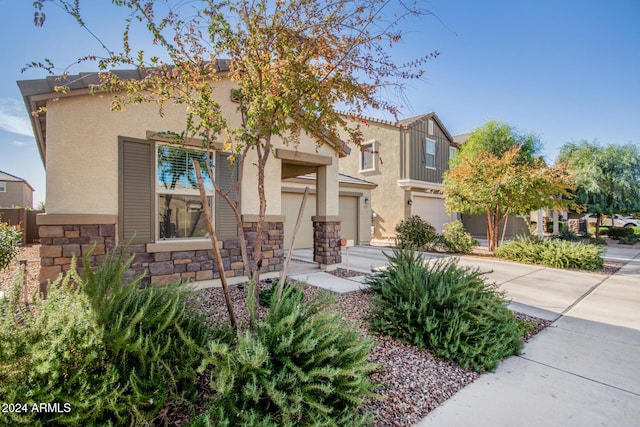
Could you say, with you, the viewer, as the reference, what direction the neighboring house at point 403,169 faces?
facing the viewer and to the right of the viewer

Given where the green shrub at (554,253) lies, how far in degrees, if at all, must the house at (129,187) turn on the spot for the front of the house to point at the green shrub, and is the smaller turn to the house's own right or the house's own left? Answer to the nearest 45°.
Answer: approximately 45° to the house's own left

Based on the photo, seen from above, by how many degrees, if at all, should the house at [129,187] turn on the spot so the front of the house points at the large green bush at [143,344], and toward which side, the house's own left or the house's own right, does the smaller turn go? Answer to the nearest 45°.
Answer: approximately 45° to the house's own right

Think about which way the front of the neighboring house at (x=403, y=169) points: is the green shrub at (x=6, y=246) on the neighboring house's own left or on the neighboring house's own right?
on the neighboring house's own right

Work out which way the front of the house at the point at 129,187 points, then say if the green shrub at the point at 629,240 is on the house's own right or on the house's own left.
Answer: on the house's own left

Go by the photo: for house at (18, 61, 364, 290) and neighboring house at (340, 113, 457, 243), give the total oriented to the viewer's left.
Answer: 0

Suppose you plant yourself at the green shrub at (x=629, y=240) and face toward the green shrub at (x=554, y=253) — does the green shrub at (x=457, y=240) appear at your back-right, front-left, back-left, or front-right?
front-right

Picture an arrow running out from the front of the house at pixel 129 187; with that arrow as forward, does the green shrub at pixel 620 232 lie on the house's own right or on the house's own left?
on the house's own left

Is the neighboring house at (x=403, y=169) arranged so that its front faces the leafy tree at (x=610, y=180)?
no

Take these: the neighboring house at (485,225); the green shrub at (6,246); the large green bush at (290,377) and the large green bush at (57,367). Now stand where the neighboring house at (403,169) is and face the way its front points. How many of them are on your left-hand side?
1

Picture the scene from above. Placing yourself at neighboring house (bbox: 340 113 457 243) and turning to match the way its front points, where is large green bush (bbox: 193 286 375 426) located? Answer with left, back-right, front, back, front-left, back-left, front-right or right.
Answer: front-right

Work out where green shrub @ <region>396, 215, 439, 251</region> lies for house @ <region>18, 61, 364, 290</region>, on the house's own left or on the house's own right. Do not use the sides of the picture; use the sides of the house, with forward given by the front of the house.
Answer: on the house's own left

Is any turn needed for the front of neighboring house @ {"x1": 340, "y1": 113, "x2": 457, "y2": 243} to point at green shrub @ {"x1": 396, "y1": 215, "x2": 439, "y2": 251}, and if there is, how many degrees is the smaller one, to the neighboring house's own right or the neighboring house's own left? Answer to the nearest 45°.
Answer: approximately 45° to the neighboring house's own right

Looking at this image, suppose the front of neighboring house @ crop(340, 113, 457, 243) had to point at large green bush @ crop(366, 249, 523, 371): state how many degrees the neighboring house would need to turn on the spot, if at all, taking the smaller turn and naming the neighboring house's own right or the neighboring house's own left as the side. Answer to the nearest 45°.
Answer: approximately 45° to the neighboring house's own right

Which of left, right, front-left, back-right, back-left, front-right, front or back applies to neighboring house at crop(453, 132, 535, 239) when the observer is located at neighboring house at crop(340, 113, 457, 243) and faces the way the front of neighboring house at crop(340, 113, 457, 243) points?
left
